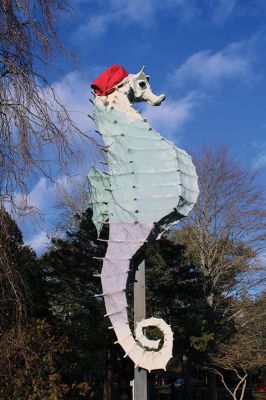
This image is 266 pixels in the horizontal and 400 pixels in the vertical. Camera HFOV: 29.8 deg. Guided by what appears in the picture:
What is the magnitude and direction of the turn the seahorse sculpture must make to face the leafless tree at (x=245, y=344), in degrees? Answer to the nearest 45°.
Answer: approximately 90° to its left

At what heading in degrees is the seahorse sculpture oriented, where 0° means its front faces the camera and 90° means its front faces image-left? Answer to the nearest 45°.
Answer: approximately 270°
